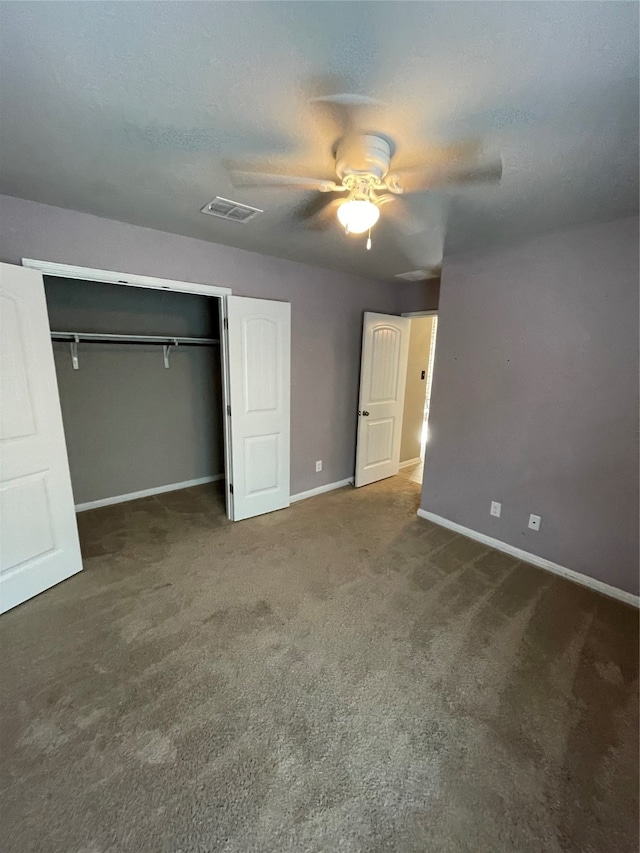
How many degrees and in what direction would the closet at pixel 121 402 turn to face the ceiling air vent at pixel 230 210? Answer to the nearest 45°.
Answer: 0° — it already faces it

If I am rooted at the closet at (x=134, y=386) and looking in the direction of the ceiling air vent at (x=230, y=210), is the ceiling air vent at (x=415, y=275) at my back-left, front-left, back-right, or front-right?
front-left

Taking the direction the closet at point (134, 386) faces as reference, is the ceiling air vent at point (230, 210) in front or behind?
in front

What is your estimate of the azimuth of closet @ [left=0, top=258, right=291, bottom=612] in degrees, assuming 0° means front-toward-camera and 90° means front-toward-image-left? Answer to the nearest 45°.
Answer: approximately 315°

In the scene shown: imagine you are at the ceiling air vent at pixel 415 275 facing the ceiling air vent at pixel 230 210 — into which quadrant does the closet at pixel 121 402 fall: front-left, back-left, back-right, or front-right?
front-right

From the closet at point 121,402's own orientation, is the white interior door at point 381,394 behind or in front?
in front
